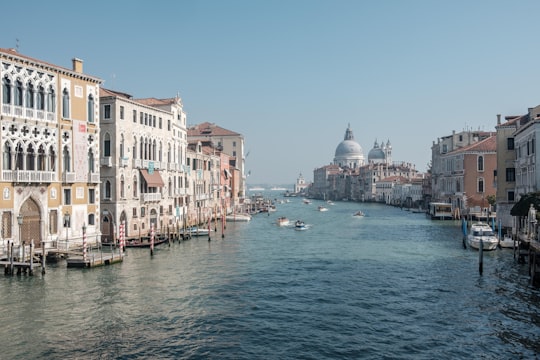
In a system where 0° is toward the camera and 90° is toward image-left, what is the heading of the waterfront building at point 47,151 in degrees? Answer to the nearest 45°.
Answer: approximately 315°

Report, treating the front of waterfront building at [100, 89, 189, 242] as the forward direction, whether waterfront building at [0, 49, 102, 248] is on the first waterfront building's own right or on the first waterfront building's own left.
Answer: on the first waterfront building's own right

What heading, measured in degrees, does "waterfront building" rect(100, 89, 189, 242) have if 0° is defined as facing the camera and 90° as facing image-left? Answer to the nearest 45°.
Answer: approximately 315°

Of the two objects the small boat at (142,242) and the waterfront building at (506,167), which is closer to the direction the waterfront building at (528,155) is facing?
the small boat
